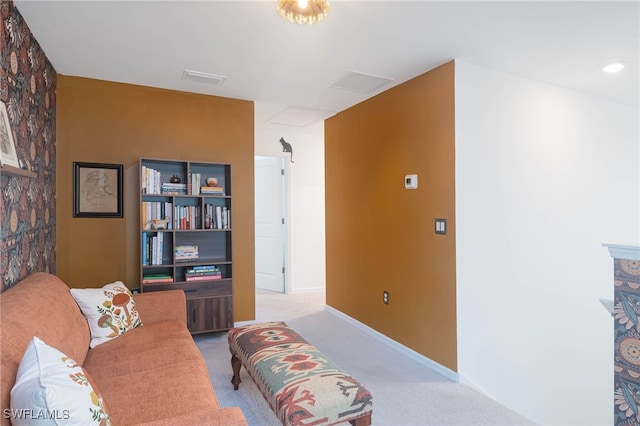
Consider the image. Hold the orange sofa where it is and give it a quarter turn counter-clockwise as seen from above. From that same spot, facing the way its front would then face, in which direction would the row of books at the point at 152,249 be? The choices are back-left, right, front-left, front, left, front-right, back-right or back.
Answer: front

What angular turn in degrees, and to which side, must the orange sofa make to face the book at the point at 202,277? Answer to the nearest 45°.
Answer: approximately 90° to its left

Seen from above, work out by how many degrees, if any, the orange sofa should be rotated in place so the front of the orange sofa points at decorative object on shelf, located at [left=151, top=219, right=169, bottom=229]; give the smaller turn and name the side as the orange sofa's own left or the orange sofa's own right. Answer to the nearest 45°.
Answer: approximately 90° to the orange sofa's own left

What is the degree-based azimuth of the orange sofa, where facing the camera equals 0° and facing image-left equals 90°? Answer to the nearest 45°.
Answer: approximately 270°

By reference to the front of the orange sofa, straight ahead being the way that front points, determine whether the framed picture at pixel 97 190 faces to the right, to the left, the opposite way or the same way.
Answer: to the right

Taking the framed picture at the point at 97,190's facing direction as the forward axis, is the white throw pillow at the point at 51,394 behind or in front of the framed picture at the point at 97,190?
in front

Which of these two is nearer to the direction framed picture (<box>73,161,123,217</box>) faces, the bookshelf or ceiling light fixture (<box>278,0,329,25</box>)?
the ceiling light fixture

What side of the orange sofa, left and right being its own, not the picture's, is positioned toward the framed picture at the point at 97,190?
left

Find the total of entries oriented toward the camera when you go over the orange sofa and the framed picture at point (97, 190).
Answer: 1

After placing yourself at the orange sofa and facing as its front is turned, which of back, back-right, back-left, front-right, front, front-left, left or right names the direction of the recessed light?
front

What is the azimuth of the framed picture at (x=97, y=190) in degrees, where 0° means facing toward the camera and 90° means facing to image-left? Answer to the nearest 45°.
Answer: approximately 0°

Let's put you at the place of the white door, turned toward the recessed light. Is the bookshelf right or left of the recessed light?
right

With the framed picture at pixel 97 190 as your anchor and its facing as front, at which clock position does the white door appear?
The white door is roughly at 8 o'clock from the framed picture.
